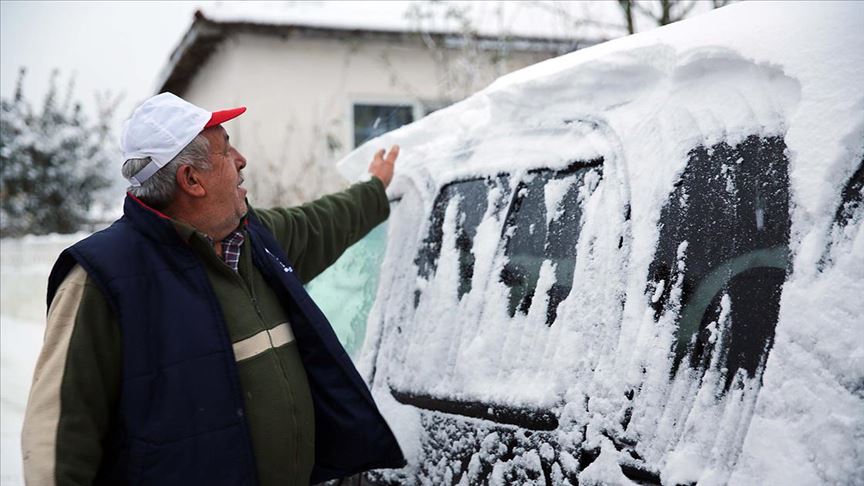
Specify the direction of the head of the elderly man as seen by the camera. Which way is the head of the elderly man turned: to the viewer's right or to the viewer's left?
to the viewer's right

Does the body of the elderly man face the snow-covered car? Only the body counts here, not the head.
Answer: yes

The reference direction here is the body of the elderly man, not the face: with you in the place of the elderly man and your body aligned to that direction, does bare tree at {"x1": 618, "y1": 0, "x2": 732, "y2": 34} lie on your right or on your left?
on your left

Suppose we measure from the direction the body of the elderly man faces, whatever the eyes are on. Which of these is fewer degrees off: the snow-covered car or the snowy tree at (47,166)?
the snow-covered car

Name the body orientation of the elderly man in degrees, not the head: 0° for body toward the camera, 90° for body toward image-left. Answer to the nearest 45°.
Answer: approximately 315°

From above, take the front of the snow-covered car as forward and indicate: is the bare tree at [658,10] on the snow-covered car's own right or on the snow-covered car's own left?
on the snow-covered car's own left
